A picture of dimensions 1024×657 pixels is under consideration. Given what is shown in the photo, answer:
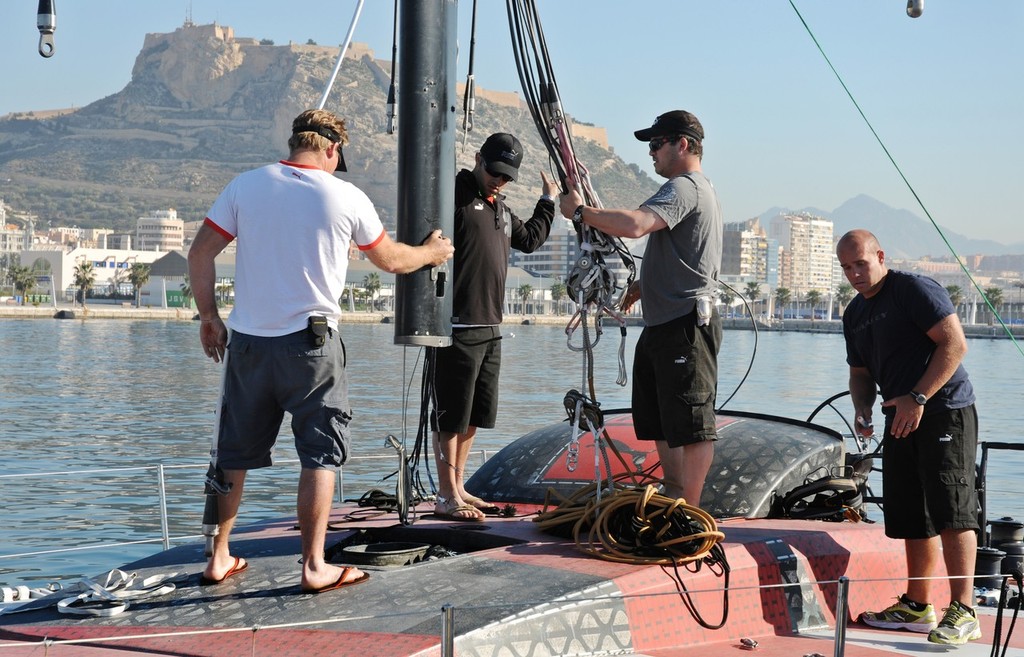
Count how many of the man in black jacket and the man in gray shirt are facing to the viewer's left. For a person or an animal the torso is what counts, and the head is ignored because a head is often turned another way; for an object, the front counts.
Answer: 1

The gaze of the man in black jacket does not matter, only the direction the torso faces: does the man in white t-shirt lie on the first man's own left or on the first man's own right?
on the first man's own right

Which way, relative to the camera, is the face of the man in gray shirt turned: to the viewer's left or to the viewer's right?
to the viewer's left

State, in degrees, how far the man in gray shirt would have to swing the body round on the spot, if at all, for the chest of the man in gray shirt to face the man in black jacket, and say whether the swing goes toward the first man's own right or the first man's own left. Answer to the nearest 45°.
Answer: approximately 45° to the first man's own right

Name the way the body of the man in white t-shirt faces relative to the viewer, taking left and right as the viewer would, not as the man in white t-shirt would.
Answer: facing away from the viewer and to the right of the viewer

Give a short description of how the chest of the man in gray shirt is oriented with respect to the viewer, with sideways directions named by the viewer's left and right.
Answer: facing to the left of the viewer

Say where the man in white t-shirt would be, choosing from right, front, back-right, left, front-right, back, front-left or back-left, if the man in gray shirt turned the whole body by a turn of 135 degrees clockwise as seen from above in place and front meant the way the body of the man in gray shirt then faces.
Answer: back
